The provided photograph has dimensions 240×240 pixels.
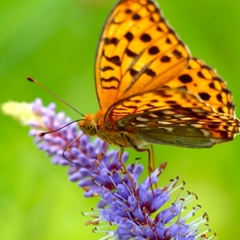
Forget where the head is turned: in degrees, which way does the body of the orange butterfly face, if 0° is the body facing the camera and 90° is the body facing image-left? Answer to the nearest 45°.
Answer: approximately 90°
